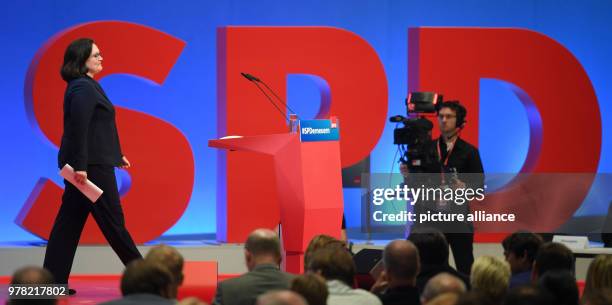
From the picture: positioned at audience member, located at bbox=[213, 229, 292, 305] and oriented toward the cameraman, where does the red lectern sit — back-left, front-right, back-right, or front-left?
front-left

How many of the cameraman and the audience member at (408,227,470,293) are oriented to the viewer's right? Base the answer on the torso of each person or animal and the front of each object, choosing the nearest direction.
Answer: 0

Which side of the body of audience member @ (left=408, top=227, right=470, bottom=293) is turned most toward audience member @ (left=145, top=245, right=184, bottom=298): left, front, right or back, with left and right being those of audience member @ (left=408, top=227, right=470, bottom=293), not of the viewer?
left

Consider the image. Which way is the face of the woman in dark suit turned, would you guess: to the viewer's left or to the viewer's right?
to the viewer's right

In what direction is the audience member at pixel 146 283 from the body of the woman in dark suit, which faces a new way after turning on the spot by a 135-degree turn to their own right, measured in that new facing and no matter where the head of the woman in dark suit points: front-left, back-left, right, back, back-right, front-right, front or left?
front-left

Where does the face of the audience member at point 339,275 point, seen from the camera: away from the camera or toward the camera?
away from the camera

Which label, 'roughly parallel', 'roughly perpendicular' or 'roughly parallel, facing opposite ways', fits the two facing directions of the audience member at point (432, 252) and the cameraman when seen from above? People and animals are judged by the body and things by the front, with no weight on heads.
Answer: roughly parallel, facing opposite ways

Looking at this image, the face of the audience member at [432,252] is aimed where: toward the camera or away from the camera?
away from the camera

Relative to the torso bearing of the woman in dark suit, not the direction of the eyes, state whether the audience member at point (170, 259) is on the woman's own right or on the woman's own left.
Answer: on the woman's own right

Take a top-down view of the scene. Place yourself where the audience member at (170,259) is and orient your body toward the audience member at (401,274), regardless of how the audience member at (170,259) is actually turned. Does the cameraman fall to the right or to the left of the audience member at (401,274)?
left

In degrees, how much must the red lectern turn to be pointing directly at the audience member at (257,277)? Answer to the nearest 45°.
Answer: approximately 45° to its right

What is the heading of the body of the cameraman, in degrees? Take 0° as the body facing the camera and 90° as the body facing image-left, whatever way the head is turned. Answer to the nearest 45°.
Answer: approximately 45°

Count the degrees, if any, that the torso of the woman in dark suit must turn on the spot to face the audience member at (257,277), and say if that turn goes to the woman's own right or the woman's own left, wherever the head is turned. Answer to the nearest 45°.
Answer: approximately 45° to the woman's own right

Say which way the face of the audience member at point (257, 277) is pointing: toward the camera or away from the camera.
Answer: away from the camera

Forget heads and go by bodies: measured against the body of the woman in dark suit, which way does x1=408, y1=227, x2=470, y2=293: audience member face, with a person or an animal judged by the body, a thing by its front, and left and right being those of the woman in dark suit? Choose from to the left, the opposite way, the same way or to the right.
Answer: to the left
